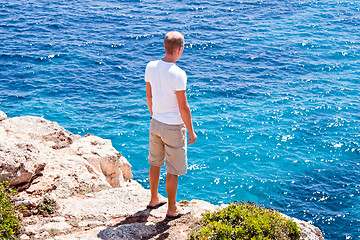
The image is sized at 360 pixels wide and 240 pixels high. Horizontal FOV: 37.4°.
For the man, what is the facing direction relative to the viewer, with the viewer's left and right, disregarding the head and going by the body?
facing away from the viewer and to the right of the viewer

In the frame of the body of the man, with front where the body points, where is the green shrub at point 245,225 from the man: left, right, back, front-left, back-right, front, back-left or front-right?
right

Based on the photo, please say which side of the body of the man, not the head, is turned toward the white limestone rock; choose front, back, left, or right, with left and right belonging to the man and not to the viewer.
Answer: left
